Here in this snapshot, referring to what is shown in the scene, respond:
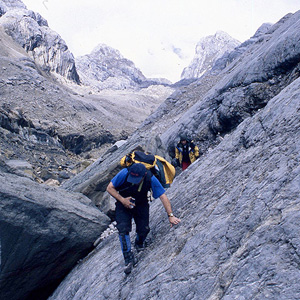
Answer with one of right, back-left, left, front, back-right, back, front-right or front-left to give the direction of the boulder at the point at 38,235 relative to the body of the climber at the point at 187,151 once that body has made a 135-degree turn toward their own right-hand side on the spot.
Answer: left

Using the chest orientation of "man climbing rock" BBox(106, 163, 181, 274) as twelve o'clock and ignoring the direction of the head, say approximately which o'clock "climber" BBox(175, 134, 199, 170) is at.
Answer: The climber is roughly at 7 o'clock from the man climbing rock.

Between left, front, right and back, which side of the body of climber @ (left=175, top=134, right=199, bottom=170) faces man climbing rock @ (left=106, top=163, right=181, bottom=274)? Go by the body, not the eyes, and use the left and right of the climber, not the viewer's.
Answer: front

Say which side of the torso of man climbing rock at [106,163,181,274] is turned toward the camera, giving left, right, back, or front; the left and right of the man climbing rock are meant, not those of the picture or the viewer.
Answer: front

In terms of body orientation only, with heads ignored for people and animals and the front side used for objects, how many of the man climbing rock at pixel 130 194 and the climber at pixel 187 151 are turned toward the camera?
2

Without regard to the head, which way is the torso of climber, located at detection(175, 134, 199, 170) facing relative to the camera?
toward the camera
